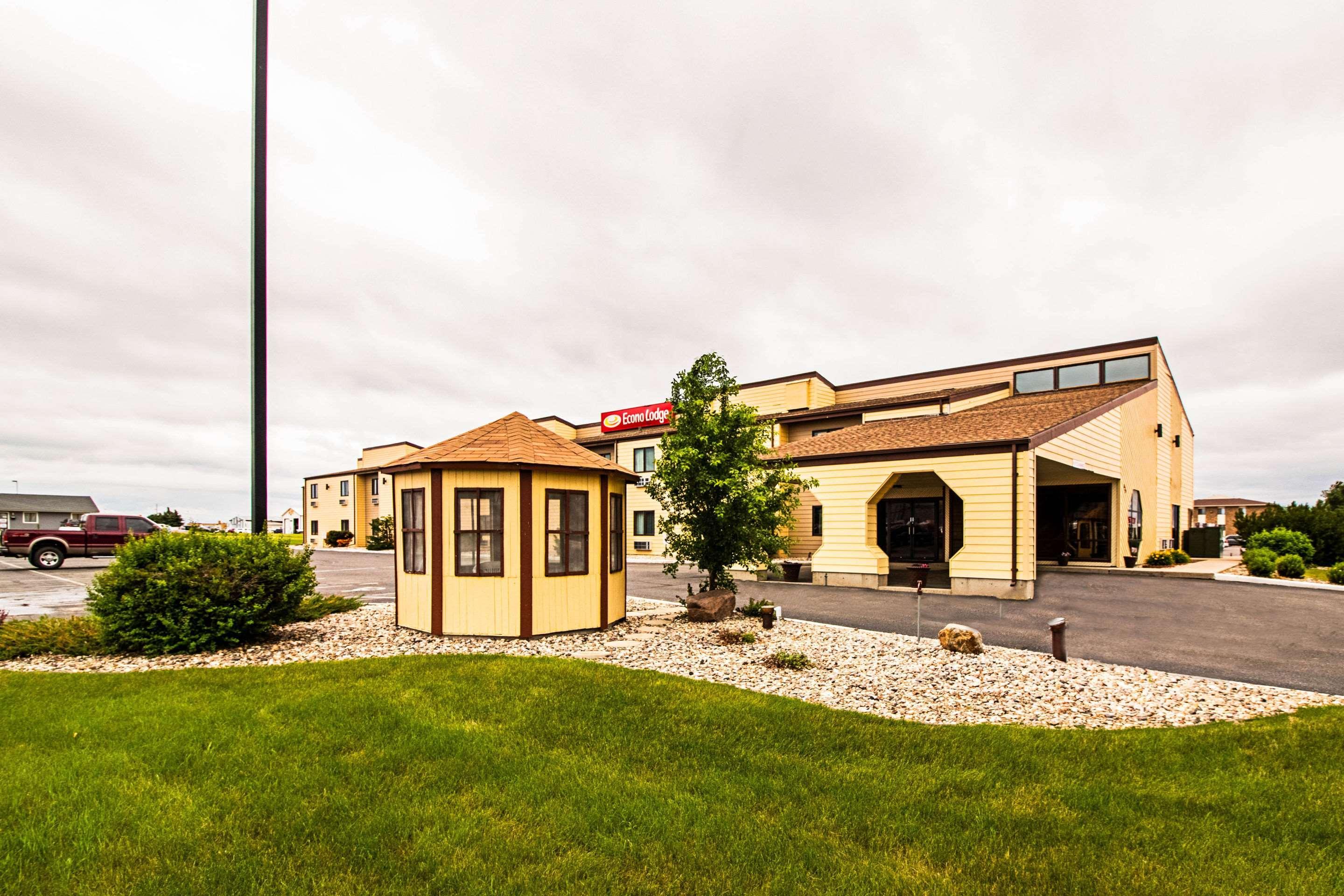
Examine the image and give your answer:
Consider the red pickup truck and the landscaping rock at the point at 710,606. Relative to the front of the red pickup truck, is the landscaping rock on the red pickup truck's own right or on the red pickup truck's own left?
on the red pickup truck's own right

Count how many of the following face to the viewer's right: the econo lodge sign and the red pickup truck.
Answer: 1

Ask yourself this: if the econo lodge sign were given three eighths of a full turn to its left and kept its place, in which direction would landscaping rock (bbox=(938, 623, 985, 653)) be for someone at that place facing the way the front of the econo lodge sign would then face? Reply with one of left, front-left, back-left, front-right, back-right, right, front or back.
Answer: right

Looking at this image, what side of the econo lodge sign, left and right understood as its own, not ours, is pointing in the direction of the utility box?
left

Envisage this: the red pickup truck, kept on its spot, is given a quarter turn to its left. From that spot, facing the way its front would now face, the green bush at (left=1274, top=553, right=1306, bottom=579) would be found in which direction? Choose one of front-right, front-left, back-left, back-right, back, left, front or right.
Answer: back-right

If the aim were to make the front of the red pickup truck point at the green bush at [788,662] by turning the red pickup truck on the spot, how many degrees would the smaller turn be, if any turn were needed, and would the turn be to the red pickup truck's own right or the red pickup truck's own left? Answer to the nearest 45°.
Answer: approximately 90° to the red pickup truck's own right

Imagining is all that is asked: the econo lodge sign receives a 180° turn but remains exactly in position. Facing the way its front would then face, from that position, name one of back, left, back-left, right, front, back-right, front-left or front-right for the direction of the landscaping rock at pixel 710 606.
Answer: back-right

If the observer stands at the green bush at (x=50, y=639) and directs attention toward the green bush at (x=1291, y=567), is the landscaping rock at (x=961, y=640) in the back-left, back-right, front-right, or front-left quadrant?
front-right

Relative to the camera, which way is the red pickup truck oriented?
to the viewer's right

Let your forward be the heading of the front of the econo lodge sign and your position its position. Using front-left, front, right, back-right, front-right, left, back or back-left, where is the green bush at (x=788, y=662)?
front-left
